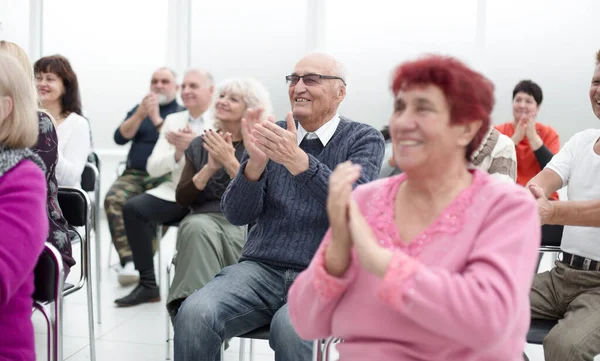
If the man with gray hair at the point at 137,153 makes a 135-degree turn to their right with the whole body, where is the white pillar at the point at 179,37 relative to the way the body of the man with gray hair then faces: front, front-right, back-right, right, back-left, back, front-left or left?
front

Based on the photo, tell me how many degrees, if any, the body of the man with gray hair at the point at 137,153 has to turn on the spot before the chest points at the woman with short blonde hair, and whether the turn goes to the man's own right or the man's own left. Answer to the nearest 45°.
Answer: approximately 45° to the man's own left

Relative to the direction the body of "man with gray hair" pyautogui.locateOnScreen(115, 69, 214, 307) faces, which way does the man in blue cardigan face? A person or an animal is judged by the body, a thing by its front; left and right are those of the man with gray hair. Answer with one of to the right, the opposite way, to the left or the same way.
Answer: the same way

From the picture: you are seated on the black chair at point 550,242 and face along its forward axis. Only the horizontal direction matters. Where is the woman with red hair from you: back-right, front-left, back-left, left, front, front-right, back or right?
front-left

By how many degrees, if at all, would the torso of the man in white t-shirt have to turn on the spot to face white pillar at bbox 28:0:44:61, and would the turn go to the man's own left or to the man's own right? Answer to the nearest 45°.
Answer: approximately 90° to the man's own right

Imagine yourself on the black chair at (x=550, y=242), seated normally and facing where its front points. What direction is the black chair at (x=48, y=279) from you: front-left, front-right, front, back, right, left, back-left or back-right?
front

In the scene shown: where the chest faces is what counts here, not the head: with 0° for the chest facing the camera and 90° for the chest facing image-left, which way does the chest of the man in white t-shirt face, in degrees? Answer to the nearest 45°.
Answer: approximately 45°

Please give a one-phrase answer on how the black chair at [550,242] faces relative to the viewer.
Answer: facing the viewer and to the left of the viewer

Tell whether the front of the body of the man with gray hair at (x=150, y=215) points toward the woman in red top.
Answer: no

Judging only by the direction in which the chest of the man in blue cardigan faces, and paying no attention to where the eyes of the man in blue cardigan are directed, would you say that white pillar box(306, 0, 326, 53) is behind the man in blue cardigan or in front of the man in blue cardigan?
behind

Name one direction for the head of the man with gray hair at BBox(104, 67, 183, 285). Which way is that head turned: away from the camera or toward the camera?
toward the camera

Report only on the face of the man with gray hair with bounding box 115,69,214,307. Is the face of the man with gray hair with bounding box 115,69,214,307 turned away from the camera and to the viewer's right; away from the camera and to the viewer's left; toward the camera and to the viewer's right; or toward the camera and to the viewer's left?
toward the camera and to the viewer's left

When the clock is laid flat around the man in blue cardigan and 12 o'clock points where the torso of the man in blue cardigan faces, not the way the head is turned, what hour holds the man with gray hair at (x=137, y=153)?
The man with gray hair is roughly at 4 o'clock from the man in blue cardigan.

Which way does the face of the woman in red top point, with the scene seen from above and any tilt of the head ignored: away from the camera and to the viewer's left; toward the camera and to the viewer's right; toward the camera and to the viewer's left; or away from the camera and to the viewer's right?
toward the camera and to the viewer's left
